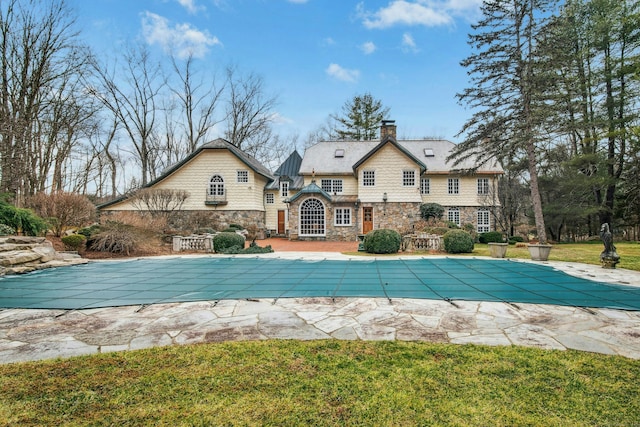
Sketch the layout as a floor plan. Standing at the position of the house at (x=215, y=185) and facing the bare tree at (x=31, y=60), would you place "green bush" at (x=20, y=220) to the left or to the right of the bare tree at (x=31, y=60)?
left

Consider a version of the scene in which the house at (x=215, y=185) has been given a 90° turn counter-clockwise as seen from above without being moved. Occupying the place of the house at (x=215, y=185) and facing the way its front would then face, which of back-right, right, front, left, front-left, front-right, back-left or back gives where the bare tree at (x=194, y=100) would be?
left

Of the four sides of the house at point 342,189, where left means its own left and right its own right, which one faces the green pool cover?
front

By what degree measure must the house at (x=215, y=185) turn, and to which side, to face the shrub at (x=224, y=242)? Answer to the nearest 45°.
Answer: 0° — it already faces it

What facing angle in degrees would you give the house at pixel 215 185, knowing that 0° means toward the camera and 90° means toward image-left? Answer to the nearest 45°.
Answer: approximately 0°

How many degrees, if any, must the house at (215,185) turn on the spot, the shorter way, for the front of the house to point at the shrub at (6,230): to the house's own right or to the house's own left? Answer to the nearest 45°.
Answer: approximately 45° to the house's own right

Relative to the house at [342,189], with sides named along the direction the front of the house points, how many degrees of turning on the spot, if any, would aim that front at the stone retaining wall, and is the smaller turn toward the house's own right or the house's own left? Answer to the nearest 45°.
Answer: approximately 45° to the house's own right

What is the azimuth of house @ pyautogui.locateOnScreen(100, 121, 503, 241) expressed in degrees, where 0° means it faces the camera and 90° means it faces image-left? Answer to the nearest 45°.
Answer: approximately 0°

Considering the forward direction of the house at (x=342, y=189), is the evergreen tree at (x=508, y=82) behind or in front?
in front
